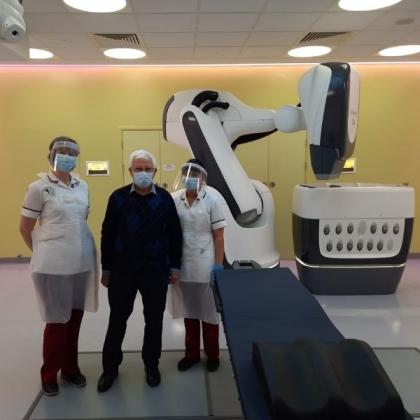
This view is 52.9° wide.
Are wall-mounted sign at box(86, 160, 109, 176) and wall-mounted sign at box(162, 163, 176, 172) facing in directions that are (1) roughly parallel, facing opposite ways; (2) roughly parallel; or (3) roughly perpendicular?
roughly parallel

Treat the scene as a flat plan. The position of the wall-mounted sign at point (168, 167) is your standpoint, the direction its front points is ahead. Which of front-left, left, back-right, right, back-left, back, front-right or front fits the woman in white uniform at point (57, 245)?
front

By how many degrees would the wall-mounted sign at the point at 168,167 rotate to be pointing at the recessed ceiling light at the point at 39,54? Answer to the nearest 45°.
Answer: approximately 90° to its right

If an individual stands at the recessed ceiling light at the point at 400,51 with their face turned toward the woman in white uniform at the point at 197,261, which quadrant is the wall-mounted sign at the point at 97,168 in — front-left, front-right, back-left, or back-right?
front-right

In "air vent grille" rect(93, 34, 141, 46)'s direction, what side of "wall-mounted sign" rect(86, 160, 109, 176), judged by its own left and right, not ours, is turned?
front

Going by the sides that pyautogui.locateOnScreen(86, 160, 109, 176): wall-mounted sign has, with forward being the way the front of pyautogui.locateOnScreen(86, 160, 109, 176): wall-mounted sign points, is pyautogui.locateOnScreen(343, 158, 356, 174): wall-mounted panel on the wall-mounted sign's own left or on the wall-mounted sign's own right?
on the wall-mounted sign's own left

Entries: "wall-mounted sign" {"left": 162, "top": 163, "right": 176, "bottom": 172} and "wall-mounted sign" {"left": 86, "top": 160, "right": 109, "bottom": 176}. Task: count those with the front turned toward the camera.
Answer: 2

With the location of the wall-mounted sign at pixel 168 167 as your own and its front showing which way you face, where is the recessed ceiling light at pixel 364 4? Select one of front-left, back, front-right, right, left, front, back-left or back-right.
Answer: front-left

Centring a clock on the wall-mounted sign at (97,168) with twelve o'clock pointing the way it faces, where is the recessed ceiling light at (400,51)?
The recessed ceiling light is roughly at 10 o'clock from the wall-mounted sign.

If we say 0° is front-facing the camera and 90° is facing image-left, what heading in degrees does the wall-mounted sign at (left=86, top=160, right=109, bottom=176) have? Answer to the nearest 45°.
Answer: approximately 0°

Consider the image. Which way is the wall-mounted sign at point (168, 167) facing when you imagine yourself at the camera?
facing the viewer

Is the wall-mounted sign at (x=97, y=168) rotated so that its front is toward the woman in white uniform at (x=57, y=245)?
yes

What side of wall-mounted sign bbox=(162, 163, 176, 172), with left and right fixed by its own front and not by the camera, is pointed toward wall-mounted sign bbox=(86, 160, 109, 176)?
right

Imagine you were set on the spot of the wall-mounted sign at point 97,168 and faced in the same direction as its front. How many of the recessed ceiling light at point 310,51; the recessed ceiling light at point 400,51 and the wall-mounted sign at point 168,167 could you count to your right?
0

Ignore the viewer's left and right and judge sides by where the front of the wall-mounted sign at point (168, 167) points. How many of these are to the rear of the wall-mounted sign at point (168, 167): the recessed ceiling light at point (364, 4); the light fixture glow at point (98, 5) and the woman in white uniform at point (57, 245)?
0
